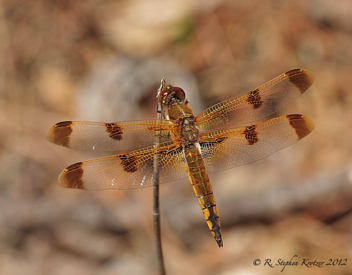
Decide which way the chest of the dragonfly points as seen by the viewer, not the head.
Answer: away from the camera
